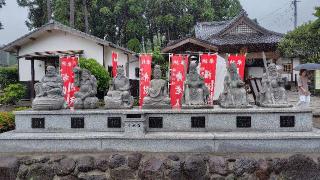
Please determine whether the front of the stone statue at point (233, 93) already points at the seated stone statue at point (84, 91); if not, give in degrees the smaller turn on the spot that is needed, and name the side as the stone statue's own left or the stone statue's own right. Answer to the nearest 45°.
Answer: approximately 90° to the stone statue's own right

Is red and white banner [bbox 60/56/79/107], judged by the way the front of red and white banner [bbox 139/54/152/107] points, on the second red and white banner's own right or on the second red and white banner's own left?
on the second red and white banner's own right

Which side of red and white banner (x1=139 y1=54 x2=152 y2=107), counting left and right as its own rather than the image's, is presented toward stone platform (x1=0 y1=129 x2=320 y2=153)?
front

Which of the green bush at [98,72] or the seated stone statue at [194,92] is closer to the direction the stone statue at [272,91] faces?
the seated stone statue

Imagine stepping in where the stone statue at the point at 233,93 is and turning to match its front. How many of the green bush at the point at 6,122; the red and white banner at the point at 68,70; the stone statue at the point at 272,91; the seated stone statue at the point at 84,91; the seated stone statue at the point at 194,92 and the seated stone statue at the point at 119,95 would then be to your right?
5

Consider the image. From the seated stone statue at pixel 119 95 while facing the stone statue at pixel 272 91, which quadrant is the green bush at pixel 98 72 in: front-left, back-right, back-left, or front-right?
back-left

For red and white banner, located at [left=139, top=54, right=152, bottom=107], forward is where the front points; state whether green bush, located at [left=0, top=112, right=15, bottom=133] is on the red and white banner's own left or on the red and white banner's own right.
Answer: on the red and white banner's own right

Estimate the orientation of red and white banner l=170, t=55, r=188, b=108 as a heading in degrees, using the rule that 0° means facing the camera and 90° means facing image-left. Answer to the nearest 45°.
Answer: approximately 0°

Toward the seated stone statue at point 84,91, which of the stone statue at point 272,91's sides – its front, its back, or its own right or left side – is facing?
right
